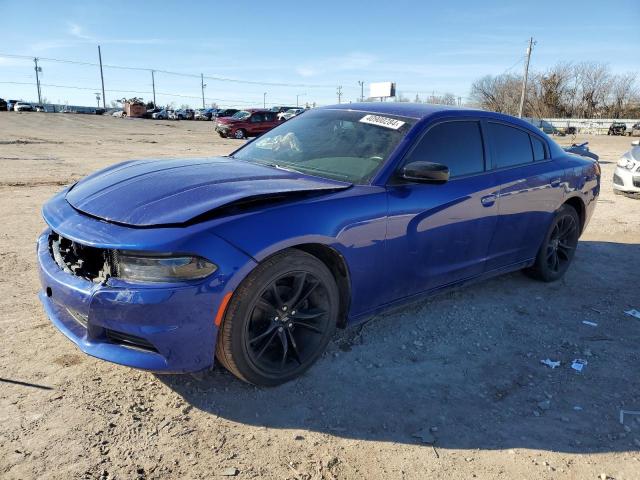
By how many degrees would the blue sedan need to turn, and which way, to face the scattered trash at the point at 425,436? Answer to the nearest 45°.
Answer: approximately 90° to its left

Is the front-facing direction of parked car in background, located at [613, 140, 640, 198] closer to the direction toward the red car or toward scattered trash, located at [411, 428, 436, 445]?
the scattered trash

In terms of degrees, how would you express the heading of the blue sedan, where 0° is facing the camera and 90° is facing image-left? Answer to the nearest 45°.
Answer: approximately 45°

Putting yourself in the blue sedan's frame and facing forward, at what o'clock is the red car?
The red car is roughly at 4 o'clock from the blue sedan.

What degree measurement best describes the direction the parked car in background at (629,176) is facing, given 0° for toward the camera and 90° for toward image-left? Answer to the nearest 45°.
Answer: approximately 45°

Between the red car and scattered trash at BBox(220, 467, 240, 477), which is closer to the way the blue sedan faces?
the scattered trash
